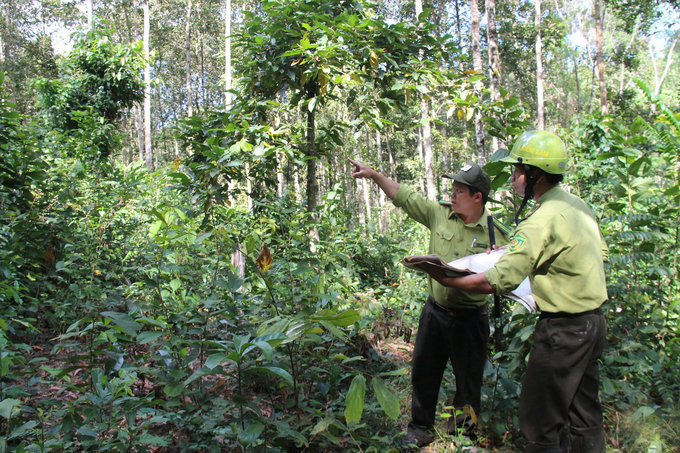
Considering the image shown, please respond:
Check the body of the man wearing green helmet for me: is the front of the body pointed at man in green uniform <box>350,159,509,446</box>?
yes

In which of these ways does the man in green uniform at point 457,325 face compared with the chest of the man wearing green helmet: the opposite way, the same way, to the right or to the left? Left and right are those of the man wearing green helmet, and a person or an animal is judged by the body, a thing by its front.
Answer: to the left

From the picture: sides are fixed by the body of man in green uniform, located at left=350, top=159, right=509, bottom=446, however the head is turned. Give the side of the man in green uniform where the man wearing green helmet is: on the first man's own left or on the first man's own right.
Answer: on the first man's own left

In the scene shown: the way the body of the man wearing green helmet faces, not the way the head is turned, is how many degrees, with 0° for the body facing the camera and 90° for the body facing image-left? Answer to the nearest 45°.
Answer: approximately 135°

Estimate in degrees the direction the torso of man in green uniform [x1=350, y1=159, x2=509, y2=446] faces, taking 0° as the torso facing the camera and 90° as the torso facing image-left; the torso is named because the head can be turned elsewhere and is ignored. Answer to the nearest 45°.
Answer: approximately 45°
